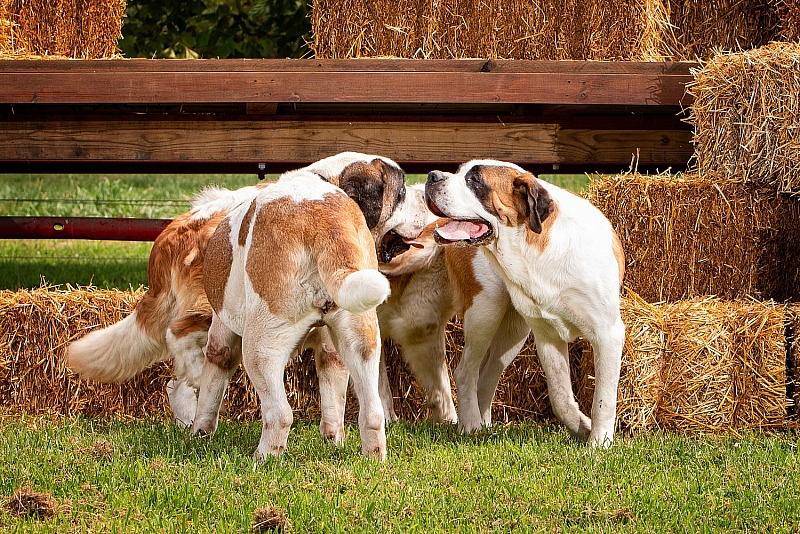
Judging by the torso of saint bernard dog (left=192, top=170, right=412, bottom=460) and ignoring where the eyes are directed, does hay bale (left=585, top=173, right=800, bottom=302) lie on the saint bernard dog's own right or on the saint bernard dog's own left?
on the saint bernard dog's own right

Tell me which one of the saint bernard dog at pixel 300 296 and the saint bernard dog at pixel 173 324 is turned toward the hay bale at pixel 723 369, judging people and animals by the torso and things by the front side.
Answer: the saint bernard dog at pixel 173 324

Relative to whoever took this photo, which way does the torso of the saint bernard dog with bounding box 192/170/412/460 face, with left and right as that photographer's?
facing away from the viewer and to the left of the viewer
